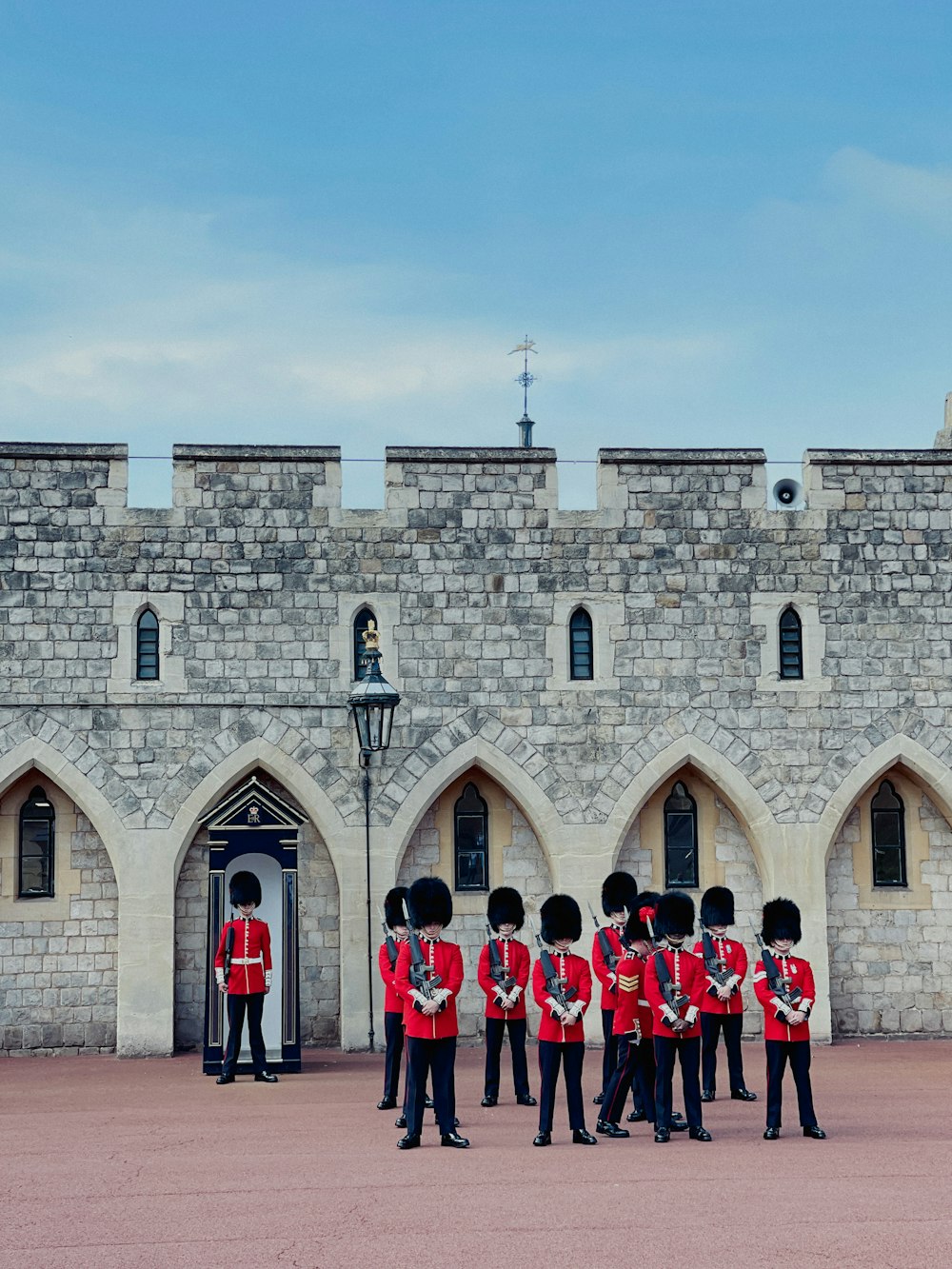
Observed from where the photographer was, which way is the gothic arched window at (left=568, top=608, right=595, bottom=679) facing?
facing the viewer

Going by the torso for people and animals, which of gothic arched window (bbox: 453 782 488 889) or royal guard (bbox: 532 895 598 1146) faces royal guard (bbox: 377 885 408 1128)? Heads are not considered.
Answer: the gothic arched window

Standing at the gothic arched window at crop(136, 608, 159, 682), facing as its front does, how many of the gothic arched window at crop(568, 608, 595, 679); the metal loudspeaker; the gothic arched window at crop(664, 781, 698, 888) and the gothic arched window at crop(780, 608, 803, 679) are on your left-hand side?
4

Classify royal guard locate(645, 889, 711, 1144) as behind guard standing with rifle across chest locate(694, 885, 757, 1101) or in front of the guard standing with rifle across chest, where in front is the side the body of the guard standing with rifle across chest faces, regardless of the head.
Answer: in front

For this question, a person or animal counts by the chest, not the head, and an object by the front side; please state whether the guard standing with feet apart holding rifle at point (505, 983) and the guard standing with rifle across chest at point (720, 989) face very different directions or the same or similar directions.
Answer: same or similar directions

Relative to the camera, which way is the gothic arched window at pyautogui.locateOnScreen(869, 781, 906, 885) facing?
toward the camera

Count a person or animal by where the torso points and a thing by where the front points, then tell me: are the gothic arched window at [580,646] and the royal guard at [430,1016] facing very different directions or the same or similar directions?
same or similar directions

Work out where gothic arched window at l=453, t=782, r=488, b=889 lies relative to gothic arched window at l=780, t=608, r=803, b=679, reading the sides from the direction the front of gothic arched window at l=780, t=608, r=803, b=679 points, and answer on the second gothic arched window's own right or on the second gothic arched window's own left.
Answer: on the second gothic arched window's own right

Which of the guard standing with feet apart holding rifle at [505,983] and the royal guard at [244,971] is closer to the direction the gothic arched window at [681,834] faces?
the guard standing with feet apart holding rifle

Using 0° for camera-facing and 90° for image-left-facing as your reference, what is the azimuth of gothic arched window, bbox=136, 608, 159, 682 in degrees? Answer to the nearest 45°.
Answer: approximately 0°

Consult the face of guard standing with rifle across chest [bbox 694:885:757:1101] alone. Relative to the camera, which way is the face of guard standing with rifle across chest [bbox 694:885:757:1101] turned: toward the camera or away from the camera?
toward the camera

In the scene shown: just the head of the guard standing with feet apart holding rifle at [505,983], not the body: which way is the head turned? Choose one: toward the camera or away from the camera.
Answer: toward the camera

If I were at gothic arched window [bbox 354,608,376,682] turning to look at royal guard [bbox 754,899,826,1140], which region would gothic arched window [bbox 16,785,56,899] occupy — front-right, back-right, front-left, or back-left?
back-right

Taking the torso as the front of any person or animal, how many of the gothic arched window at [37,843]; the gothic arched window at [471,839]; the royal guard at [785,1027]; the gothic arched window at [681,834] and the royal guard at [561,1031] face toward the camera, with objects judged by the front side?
5

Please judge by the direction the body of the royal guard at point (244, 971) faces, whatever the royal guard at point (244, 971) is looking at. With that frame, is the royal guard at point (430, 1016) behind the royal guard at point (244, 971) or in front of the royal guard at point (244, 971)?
in front
